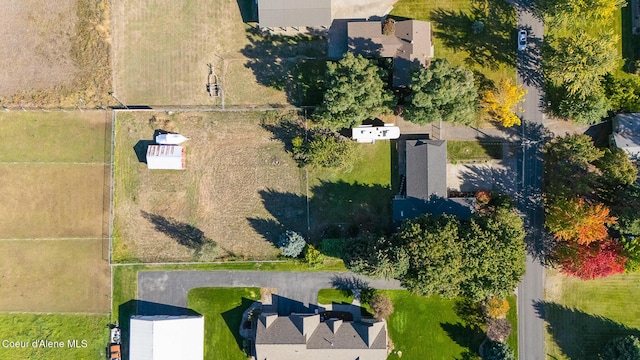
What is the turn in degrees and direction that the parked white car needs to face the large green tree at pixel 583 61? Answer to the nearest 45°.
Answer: approximately 45° to its left

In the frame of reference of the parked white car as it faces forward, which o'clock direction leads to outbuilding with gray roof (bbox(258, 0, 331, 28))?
The outbuilding with gray roof is roughly at 2 o'clock from the parked white car.

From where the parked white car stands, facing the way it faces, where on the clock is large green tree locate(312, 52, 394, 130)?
The large green tree is roughly at 2 o'clock from the parked white car.

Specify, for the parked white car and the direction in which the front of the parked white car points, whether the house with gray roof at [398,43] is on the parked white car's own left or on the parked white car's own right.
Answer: on the parked white car's own right
